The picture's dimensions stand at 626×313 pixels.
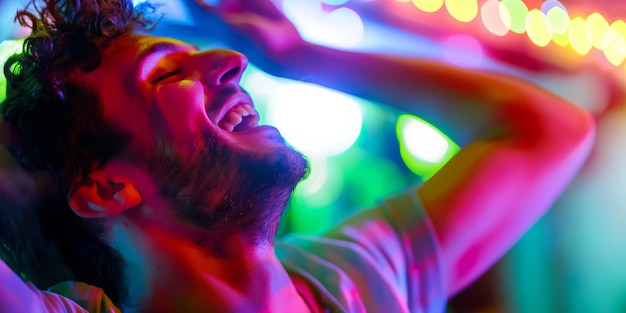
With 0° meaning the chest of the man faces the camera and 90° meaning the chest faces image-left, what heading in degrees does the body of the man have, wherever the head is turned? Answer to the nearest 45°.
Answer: approximately 315°
